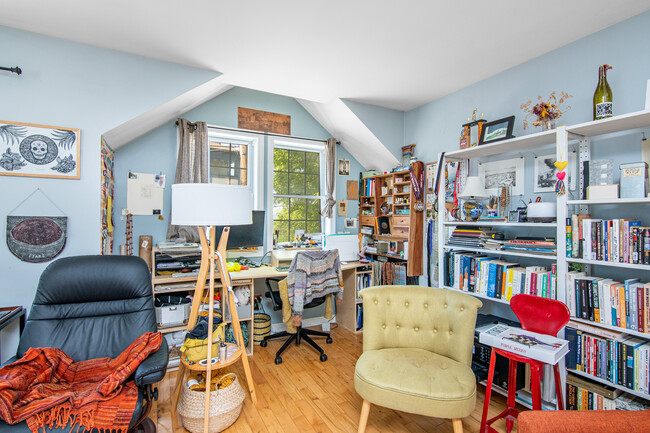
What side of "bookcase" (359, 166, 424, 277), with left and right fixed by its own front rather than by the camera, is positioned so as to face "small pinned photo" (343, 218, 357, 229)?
right

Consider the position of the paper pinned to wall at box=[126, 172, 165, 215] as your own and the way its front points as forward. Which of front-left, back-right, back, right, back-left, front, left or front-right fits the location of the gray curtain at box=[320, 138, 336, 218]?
left

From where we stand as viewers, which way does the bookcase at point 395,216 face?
facing the viewer and to the left of the viewer

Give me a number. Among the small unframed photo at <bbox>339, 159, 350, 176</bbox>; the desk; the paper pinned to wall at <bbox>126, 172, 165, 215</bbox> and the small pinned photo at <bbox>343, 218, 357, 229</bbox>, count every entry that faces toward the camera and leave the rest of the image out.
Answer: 4

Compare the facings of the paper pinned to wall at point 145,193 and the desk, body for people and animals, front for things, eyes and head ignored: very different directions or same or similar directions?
same or similar directions

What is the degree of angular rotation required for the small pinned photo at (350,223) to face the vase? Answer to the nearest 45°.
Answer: approximately 45° to its left

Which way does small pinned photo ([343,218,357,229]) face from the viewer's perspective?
toward the camera

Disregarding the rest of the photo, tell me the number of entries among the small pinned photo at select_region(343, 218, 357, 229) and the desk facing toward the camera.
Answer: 2

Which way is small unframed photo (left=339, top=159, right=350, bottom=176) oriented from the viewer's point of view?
toward the camera

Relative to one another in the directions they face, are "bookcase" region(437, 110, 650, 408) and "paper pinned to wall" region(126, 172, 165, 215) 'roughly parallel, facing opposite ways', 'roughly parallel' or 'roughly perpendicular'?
roughly perpendicular

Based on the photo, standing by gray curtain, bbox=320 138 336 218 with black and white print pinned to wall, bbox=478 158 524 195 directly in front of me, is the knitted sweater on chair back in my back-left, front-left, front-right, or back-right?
front-right

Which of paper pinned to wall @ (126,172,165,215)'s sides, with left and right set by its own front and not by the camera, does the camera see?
front

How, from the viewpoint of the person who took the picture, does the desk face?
facing the viewer

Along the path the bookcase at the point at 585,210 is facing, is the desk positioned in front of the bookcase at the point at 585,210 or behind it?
in front

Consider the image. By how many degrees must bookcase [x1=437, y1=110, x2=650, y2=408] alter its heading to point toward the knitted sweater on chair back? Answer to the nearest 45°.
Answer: approximately 45° to its right
